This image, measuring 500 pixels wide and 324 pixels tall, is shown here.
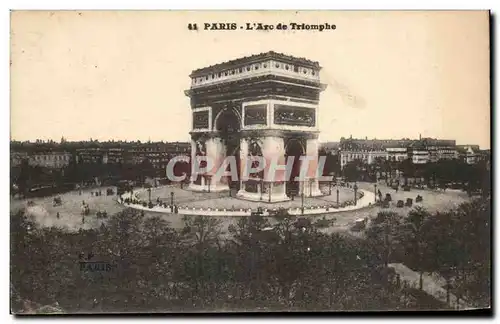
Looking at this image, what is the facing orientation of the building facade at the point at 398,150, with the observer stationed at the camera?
facing the viewer
